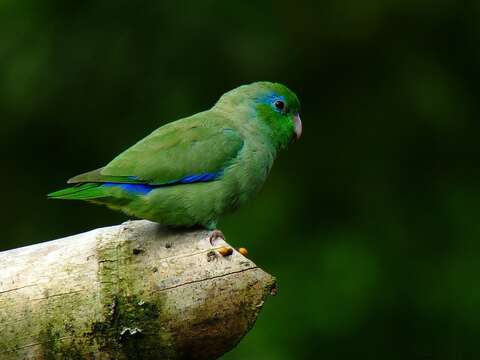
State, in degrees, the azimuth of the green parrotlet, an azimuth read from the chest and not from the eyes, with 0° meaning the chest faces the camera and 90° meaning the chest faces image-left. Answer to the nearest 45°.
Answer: approximately 270°
